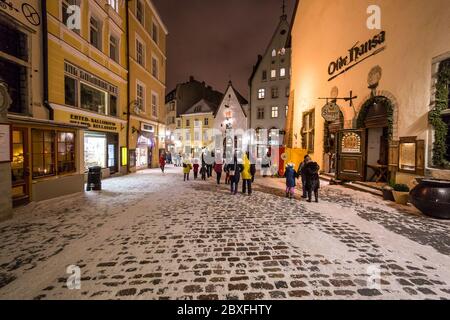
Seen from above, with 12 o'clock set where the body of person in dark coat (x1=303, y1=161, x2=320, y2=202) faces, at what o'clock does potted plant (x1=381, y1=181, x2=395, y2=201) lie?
The potted plant is roughly at 2 o'clock from the person in dark coat.

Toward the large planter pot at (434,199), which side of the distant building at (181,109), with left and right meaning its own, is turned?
front

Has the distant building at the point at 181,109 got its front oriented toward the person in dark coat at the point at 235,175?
yes

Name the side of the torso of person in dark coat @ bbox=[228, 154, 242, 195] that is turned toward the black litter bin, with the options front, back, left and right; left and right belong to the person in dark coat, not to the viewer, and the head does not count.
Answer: left

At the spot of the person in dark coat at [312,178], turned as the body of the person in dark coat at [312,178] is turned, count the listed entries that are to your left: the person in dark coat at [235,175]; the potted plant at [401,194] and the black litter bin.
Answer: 2

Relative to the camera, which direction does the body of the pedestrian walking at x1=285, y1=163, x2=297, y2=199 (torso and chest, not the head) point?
away from the camera

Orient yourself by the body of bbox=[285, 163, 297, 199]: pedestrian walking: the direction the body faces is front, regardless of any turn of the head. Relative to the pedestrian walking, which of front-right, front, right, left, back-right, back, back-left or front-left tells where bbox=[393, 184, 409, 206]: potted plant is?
right

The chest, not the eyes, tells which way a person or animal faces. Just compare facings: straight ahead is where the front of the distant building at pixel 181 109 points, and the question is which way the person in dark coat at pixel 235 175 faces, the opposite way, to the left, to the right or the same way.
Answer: the opposite way

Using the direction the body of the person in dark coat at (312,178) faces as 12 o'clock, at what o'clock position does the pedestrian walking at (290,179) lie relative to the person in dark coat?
The pedestrian walking is roughly at 10 o'clock from the person in dark coat.

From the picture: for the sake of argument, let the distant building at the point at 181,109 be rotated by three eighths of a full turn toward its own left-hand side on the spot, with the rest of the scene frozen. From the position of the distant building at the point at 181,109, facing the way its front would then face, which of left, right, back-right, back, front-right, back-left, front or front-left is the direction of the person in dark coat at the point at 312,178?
back-right

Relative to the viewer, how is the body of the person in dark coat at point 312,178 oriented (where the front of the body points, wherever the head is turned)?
away from the camera

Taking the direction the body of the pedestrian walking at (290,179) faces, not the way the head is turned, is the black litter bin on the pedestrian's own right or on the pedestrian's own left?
on the pedestrian's own left

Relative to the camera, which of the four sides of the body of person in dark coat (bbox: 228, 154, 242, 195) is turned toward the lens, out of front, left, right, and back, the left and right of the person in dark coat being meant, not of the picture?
back
